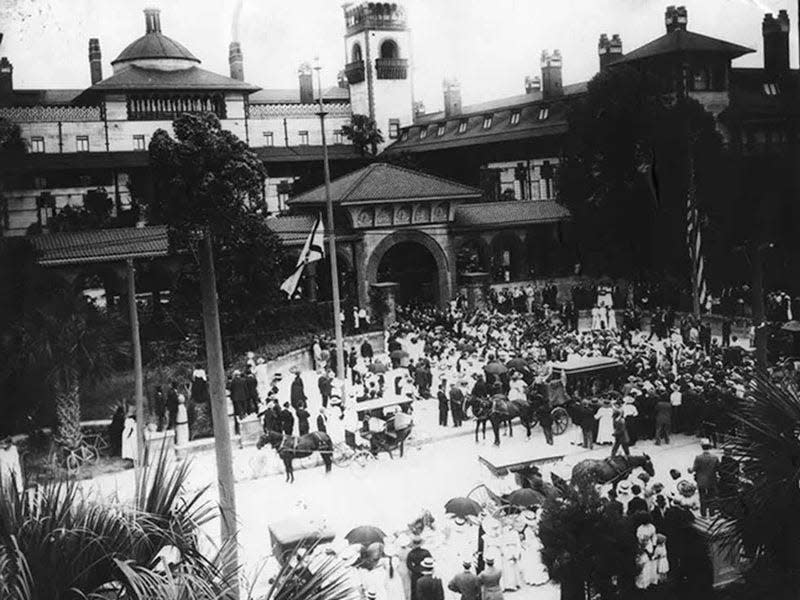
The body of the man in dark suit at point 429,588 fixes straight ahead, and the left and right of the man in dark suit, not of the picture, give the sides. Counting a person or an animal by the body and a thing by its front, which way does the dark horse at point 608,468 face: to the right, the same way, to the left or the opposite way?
to the right

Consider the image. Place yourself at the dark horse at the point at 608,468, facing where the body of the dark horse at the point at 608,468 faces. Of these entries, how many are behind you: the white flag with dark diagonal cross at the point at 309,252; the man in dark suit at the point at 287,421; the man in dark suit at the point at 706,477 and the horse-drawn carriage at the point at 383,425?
3

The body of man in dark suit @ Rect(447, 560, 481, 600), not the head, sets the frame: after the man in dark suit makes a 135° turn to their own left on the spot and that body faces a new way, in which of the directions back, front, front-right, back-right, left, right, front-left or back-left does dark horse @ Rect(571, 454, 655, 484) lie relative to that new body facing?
back

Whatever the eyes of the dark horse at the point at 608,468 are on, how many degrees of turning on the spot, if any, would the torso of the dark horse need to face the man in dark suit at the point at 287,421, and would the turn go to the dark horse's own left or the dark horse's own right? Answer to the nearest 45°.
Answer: approximately 180°

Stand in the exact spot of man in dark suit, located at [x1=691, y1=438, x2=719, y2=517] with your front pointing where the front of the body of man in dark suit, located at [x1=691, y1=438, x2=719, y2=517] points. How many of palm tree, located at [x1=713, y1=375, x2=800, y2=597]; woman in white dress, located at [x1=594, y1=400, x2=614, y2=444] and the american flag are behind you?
1

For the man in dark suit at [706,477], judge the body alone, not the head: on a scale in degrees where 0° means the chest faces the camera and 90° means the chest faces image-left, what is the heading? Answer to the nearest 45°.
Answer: approximately 180°

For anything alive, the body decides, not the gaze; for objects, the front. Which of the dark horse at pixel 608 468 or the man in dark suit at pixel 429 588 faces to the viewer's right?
the dark horse

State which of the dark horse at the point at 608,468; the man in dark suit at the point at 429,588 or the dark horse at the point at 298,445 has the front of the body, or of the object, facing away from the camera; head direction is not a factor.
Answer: the man in dark suit

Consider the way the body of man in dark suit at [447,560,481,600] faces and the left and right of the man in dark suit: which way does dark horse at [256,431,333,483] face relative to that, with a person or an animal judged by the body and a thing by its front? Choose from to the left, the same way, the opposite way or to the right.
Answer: to the left

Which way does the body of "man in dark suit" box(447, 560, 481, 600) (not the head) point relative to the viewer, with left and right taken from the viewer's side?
facing away from the viewer

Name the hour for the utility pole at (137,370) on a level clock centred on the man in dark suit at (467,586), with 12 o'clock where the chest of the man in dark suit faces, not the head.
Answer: The utility pole is roughly at 10 o'clock from the man in dark suit.

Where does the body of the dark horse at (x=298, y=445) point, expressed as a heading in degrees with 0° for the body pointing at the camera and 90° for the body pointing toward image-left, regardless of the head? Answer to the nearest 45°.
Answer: approximately 90°

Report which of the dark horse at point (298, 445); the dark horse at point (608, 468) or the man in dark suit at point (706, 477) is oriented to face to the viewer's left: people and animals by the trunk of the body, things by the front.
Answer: the dark horse at point (298, 445)
